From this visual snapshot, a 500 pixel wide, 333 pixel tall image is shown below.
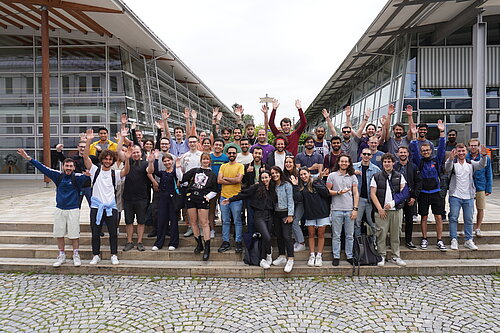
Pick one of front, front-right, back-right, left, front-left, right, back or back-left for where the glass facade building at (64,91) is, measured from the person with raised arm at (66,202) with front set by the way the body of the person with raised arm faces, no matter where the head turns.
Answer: back

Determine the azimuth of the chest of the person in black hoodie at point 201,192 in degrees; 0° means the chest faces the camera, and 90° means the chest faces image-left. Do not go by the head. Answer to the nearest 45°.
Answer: approximately 0°

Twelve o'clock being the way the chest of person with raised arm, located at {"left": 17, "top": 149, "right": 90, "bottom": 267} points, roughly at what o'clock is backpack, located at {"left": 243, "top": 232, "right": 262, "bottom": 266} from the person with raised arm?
The backpack is roughly at 10 o'clock from the person with raised arm.

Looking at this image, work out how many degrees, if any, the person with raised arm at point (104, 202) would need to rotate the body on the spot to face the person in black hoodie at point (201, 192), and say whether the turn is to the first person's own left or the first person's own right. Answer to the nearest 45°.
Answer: approximately 90° to the first person's own left

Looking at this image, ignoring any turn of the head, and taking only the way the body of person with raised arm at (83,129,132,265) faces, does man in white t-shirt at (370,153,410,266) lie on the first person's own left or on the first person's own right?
on the first person's own left

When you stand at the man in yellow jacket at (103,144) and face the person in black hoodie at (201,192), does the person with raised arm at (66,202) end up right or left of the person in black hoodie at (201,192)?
right
